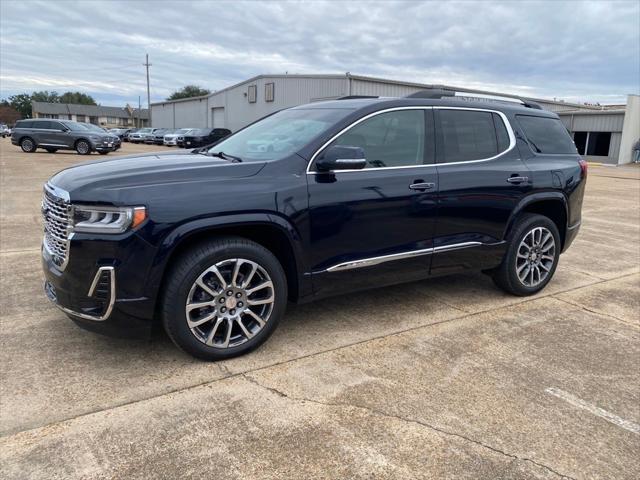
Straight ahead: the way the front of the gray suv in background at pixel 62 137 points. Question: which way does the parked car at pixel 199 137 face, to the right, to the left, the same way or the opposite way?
to the right

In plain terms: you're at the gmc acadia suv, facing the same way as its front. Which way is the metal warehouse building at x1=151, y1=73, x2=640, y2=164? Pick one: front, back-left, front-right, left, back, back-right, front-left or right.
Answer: back-right

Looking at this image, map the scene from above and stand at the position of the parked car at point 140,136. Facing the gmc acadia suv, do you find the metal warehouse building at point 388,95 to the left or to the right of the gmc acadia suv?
left

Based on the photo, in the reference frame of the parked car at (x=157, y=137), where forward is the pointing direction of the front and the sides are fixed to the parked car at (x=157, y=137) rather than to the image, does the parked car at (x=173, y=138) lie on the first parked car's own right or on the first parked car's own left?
on the first parked car's own left

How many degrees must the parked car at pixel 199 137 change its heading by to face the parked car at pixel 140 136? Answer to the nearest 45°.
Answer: approximately 135° to its right

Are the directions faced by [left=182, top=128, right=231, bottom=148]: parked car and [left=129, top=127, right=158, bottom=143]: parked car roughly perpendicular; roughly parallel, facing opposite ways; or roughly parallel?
roughly parallel

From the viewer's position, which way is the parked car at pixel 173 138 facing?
facing the viewer and to the left of the viewer

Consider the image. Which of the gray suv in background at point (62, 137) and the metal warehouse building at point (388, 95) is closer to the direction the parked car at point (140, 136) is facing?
the gray suv in background

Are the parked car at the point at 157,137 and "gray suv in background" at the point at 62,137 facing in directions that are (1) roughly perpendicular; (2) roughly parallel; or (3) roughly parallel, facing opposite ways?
roughly perpendicular

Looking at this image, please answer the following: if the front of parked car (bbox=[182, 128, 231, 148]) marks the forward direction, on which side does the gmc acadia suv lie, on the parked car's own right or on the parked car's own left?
on the parked car's own left

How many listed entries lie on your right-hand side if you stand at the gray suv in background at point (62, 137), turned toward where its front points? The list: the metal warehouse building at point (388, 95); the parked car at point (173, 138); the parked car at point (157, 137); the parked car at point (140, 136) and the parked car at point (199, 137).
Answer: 0

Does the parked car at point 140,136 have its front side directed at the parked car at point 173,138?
no

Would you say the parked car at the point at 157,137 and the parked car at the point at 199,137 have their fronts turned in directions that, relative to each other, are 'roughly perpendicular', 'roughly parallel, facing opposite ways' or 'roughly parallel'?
roughly parallel

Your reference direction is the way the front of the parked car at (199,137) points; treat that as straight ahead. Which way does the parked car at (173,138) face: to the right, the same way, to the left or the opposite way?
the same way

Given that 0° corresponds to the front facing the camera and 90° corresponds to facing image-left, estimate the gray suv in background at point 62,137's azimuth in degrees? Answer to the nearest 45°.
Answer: approximately 315°

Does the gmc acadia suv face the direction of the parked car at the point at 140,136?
no

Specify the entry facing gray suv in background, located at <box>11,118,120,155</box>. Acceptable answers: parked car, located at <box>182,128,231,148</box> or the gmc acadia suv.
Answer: the parked car
